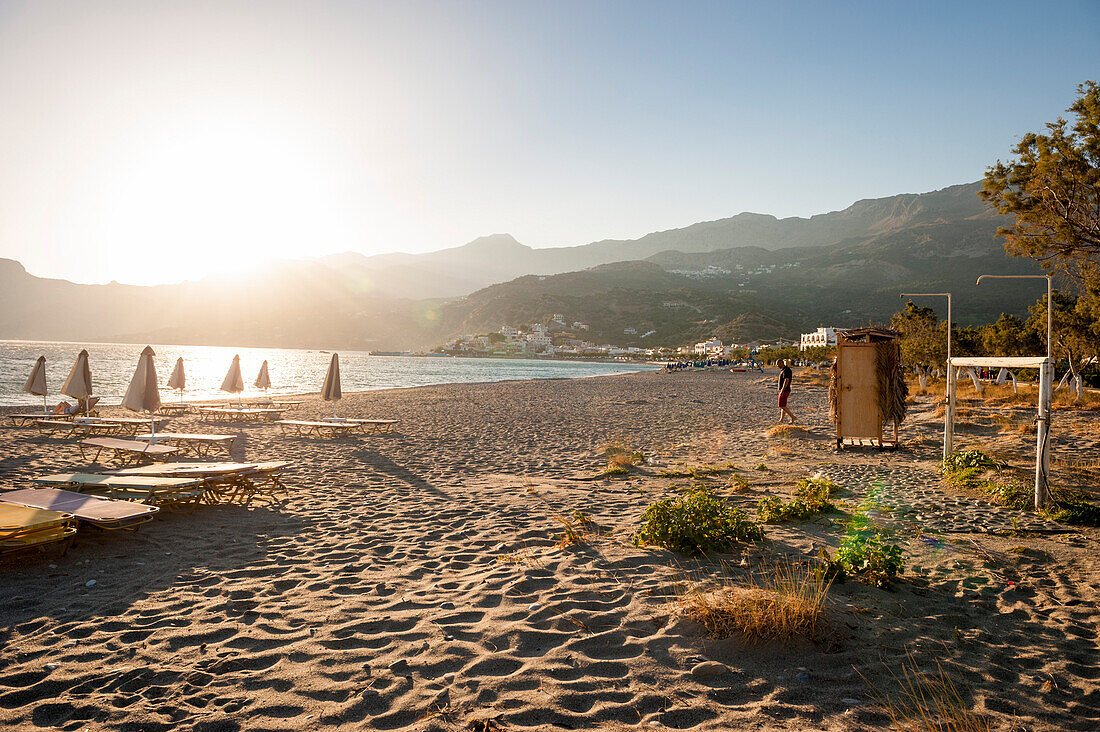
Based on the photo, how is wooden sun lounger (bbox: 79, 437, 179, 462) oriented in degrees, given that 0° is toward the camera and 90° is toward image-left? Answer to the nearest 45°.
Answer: approximately 90°

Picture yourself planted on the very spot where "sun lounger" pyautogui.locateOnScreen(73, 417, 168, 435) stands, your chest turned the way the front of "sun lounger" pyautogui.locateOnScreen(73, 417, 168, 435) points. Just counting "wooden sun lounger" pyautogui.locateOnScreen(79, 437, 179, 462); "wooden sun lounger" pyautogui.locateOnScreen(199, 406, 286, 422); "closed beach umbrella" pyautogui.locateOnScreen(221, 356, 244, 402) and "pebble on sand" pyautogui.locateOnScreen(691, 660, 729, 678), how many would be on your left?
2

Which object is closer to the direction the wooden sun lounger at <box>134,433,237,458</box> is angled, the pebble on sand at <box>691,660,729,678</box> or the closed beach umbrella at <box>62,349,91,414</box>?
the closed beach umbrella

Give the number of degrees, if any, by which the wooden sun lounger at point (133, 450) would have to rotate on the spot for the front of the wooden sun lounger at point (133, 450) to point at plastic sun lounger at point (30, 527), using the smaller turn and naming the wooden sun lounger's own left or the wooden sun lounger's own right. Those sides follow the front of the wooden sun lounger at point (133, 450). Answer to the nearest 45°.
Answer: approximately 90° to the wooden sun lounger's own left

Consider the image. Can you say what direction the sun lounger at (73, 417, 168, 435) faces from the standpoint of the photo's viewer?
facing to the left of the viewer

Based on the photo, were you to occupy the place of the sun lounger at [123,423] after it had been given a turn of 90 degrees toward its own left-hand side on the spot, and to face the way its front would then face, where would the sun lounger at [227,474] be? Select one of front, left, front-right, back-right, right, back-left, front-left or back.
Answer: front

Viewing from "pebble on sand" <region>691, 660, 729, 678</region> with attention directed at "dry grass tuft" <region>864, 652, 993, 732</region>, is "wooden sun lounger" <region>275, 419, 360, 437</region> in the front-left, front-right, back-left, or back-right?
back-left

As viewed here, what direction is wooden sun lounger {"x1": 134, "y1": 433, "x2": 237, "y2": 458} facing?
to the viewer's left

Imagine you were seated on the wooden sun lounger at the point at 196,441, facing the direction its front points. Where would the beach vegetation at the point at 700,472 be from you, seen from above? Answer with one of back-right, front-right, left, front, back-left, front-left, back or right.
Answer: back-left
